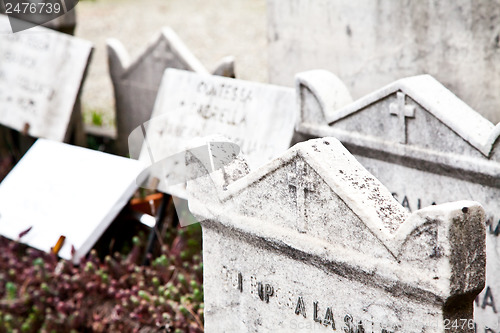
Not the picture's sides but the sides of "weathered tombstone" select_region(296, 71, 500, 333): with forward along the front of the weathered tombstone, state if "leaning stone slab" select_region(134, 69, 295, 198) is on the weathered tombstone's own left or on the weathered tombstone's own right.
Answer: on the weathered tombstone's own right

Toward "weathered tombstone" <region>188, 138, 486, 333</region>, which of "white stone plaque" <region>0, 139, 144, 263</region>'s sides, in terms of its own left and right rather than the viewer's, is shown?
left

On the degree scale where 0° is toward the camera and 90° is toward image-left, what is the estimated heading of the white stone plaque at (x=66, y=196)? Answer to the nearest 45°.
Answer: approximately 45°

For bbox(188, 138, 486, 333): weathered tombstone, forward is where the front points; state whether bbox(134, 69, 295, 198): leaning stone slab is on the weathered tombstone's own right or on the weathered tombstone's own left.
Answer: on the weathered tombstone's own right

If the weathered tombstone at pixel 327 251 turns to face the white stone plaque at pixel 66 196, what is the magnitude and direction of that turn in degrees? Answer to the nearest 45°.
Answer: approximately 90° to its right
